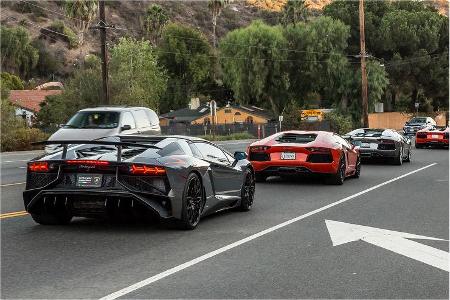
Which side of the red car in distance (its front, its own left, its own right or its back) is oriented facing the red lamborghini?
back

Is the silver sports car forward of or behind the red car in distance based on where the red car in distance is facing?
behind

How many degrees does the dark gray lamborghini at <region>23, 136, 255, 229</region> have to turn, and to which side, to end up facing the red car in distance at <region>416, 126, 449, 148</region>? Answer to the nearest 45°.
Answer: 0° — it already faces it

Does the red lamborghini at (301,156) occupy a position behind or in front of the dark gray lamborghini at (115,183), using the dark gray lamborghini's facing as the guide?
in front

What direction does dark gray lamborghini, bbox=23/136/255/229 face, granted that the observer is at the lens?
facing away from the viewer and to the right of the viewer

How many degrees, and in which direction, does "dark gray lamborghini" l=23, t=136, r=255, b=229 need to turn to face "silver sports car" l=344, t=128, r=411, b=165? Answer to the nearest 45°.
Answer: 0° — it already faces it

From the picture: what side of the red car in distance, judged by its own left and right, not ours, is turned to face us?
back

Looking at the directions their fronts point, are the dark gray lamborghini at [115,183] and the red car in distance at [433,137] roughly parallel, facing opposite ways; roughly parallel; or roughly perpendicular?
roughly parallel

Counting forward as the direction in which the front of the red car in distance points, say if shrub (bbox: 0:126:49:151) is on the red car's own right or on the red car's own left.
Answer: on the red car's own left

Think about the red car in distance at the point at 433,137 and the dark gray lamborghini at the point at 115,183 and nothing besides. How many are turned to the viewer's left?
0

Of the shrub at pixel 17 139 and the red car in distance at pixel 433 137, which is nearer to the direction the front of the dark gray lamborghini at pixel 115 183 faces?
the red car in distance
